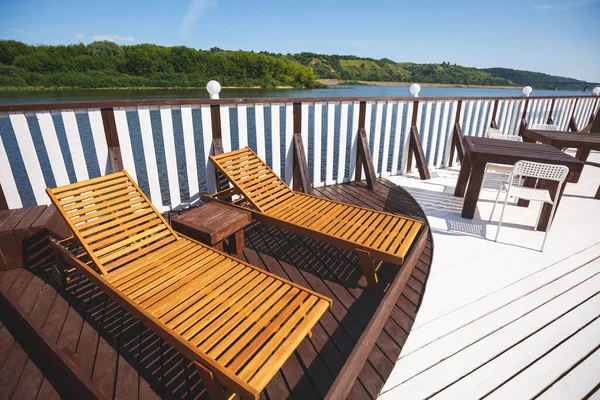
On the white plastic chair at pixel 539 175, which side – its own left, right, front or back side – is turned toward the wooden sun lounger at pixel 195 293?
left

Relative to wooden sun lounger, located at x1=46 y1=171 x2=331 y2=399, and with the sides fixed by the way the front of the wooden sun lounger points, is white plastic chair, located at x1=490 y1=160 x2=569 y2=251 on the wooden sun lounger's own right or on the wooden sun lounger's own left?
on the wooden sun lounger's own left

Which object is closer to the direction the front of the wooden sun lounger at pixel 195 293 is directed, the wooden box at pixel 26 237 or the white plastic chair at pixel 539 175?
the white plastic chair

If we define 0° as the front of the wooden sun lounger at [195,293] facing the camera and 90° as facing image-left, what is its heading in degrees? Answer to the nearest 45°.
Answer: approximately 315°

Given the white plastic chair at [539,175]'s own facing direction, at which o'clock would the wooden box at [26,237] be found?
The wooden box is roughly at 9 o'clock from the white plastic chair.

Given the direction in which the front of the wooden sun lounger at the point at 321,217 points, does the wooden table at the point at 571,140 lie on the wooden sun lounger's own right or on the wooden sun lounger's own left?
on the wooden sun lounger's own left

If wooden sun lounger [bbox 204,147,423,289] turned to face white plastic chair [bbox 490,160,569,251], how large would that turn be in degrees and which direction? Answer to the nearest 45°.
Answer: approximately 45° to its left

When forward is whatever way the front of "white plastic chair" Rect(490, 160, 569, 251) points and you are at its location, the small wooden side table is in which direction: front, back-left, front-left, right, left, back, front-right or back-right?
left

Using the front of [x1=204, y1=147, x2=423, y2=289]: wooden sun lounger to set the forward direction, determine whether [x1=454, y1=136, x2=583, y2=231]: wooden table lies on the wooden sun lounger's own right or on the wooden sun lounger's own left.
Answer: on the wooden sun lounger's own left
